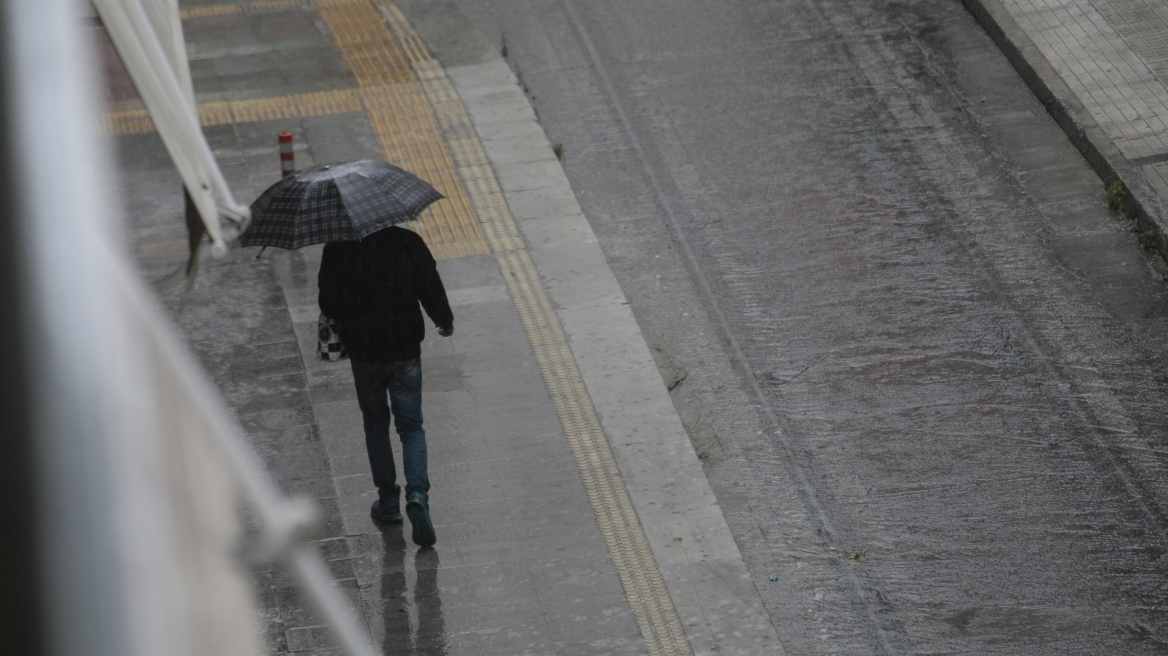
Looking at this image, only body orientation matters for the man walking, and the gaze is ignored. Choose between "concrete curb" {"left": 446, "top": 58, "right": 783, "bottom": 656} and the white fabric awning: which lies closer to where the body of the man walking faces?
the concrete curb

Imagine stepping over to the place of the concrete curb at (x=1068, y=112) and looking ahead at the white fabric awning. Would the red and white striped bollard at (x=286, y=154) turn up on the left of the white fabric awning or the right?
right

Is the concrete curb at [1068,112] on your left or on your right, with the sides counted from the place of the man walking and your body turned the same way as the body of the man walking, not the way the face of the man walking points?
on your right

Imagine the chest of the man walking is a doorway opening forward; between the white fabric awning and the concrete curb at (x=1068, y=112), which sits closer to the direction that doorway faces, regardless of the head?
the concrete curb

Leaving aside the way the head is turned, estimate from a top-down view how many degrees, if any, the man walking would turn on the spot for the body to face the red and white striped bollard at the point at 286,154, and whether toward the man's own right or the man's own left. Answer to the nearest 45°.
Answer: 0° — they already face it

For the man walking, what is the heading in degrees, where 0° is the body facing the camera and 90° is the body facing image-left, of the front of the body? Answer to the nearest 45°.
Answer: approximately 180°

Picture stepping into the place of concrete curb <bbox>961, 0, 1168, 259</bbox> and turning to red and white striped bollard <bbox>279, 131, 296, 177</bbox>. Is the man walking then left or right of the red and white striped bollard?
left

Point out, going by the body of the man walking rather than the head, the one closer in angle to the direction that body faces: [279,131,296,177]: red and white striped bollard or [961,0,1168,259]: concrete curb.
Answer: the red and white striped bollard

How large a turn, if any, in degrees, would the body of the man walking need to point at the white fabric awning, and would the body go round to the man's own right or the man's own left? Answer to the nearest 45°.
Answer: approximately 180°

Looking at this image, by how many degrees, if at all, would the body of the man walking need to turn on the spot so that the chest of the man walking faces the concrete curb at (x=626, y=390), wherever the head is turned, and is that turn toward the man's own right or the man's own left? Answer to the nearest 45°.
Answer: approximately 45° to the man's own right
